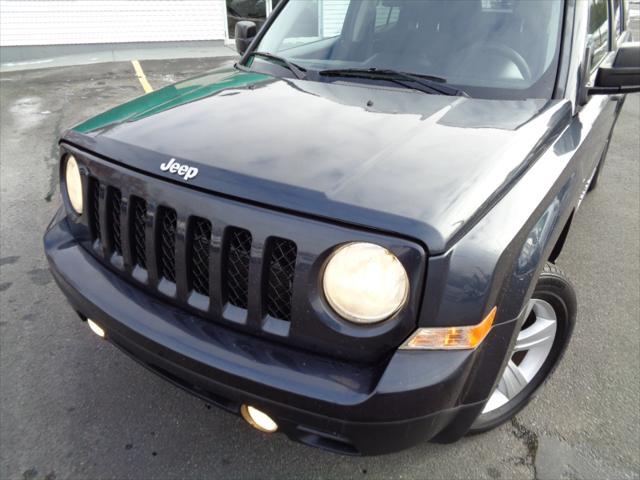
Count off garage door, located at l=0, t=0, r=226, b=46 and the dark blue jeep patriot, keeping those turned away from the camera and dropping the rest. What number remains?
0

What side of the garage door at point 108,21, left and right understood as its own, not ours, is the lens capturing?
front

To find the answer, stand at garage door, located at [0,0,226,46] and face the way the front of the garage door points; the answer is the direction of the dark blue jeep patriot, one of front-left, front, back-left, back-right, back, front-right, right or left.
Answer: front

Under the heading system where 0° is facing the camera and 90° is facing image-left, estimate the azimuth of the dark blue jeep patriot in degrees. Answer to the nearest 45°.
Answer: approximately 45°

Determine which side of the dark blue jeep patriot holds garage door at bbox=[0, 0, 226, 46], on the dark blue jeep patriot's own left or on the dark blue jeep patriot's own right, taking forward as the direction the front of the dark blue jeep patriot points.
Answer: on the dark blue jeep patriot's own right
